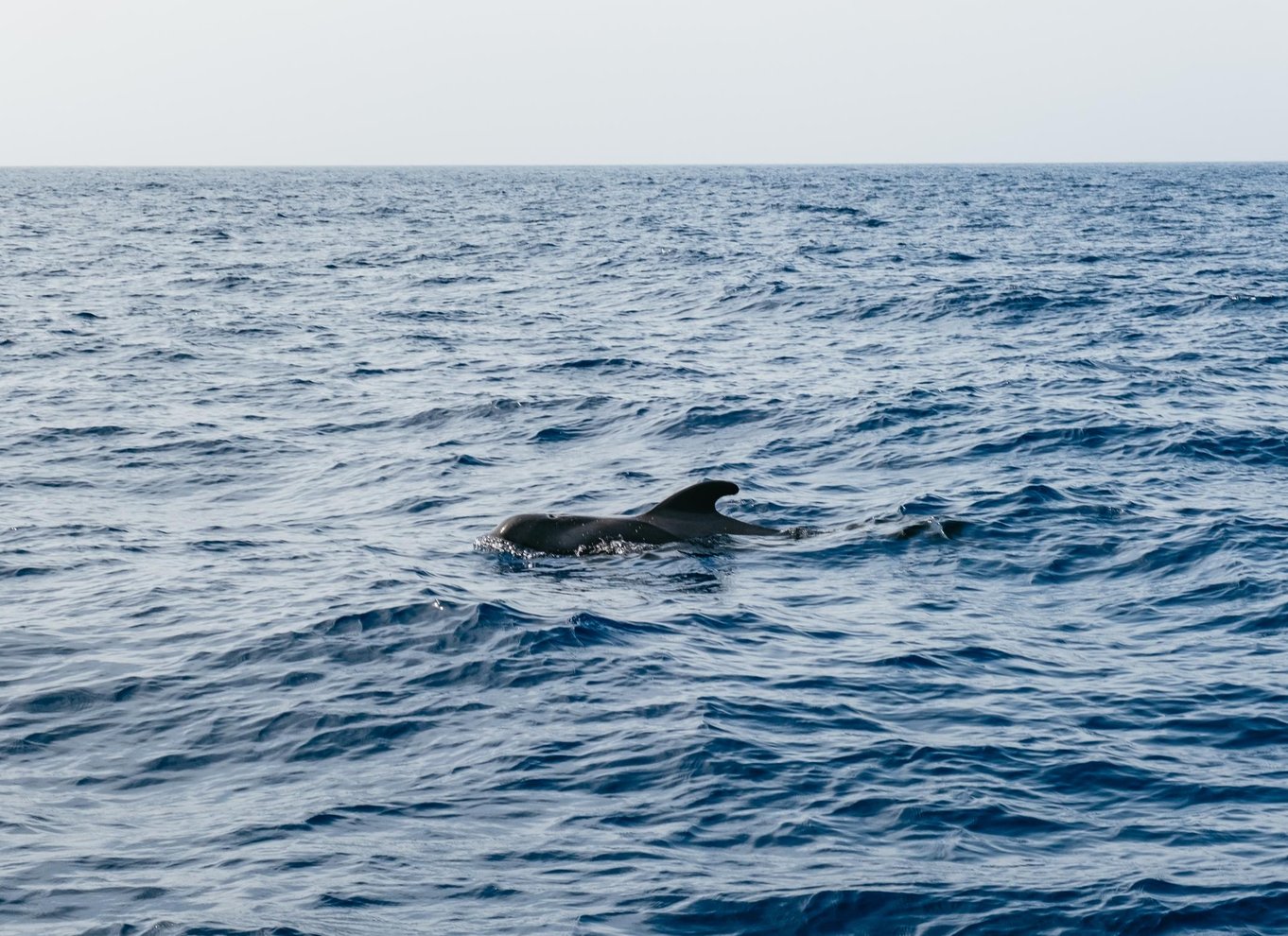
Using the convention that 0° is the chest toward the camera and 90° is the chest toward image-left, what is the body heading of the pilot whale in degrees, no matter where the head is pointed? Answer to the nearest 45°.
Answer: approximately 90°
